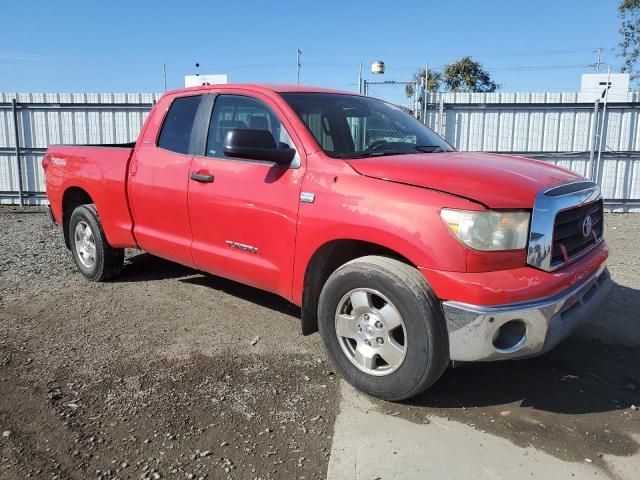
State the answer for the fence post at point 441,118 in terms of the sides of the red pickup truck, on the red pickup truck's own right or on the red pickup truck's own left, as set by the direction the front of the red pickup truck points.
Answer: on the red pickup truck's own left

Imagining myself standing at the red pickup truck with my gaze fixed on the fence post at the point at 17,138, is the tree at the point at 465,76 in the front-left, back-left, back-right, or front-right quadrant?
front-right

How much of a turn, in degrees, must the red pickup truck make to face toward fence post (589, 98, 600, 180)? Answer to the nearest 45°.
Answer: approximately 90° to its left

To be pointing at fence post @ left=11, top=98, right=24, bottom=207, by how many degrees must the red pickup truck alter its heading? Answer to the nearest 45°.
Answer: approximately 180°

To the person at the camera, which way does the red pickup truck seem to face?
facing the viewer and to the right of the viewer

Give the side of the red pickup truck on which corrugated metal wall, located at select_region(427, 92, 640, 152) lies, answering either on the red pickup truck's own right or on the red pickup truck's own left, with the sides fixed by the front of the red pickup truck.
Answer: on the red pickup truck's own left
